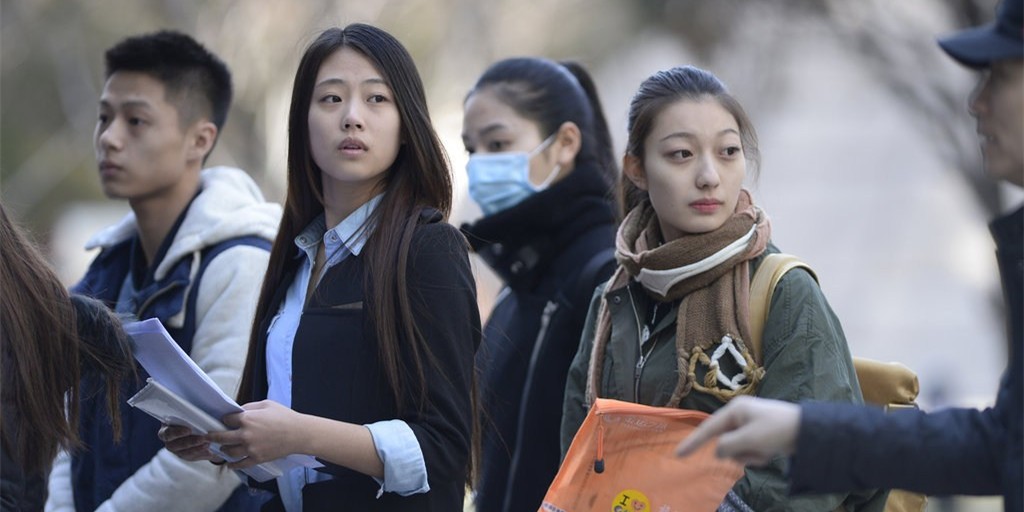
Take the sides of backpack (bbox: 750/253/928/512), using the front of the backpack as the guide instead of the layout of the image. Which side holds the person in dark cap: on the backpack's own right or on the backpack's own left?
on the backpack's own right

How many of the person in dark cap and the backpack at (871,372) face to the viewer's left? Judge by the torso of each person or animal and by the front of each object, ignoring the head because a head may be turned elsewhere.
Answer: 1

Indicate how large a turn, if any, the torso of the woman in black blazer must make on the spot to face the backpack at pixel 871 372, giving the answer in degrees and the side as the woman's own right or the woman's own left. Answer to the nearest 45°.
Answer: approximately 135° to the woman's own left

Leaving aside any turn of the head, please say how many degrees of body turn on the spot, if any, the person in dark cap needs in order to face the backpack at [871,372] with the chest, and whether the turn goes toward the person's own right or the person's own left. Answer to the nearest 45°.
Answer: approximately 90° to the person's own right

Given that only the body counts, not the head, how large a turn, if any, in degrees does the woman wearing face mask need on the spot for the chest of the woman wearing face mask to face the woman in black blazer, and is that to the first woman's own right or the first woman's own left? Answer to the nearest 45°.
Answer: approximately 45° to the first woman's own left

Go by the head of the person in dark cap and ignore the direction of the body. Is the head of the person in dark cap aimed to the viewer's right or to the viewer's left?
to the viewer's left

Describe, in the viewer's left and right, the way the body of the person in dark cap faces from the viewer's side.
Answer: facing to the left of the viewer

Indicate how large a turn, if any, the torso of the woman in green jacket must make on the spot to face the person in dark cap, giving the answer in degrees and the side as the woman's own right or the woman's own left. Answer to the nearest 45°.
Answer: approximately 90° to the woman's own left

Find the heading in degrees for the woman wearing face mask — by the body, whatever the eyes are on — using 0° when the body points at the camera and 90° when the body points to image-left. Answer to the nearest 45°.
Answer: approximately 45°

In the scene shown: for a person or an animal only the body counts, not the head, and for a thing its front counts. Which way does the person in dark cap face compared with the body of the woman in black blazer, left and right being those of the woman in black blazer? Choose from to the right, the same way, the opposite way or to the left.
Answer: to the right
